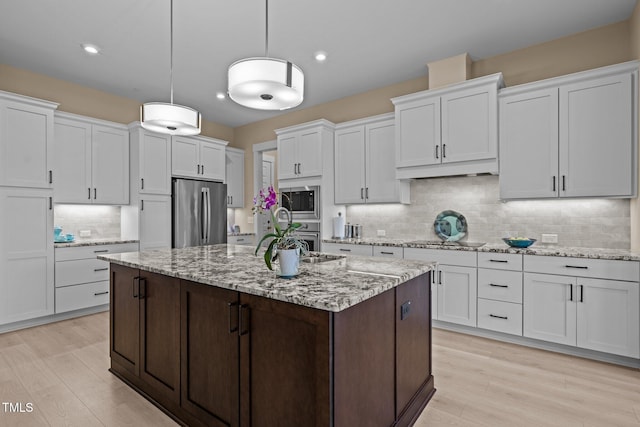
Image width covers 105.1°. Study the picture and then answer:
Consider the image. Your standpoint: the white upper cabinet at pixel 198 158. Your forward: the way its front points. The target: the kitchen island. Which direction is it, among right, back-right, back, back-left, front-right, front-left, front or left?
front-right

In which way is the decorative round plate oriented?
toward the camera

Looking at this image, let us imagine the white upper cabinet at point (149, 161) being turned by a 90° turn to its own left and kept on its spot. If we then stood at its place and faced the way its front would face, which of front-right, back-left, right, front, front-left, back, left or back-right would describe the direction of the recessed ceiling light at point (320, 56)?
right

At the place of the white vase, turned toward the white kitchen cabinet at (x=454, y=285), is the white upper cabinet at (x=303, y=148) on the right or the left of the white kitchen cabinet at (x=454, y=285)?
left

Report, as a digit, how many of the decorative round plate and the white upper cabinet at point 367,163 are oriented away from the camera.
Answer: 0

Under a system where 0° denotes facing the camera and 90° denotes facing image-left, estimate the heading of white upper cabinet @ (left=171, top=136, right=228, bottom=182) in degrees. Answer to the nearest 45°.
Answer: approximately 315°

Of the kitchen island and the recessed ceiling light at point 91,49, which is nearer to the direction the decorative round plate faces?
the kitchen island

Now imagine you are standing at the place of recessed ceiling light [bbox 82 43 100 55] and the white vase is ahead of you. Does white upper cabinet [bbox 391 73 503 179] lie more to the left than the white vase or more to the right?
left

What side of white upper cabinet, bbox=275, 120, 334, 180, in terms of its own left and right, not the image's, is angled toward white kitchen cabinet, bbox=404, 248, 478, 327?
left

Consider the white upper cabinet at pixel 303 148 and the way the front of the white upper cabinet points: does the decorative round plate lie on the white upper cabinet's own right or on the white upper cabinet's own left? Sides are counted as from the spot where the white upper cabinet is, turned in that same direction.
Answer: on the white upper cabinet's own left

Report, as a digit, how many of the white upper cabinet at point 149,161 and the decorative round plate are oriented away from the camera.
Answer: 0

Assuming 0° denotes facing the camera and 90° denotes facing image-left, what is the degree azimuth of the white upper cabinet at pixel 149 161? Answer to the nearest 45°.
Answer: approximately 315°

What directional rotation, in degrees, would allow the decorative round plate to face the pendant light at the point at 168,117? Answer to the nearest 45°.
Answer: approximately 45° to its right
